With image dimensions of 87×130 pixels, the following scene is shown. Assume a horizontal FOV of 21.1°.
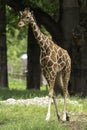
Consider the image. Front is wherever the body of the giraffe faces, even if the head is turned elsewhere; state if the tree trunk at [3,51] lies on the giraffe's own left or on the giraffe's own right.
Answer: on the giraffe's own right

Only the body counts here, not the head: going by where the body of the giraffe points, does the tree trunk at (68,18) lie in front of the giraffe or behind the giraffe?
behind

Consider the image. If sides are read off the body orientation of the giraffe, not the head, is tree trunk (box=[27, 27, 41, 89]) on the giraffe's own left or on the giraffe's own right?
on the giraffe's own right

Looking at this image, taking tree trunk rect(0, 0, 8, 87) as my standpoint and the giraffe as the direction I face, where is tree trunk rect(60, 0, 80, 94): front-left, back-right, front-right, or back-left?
front-left

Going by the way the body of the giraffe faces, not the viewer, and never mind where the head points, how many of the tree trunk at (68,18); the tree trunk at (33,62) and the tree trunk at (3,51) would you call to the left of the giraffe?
0
